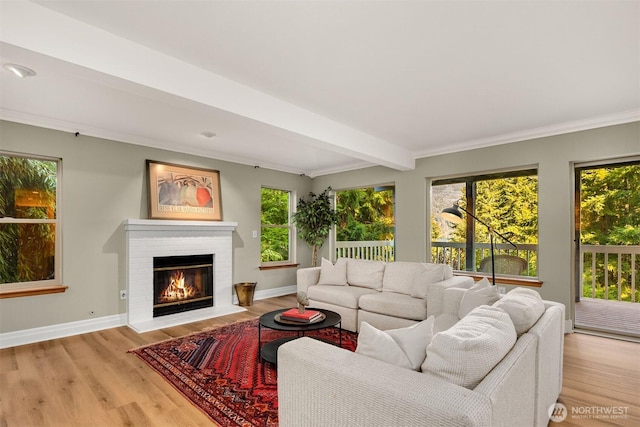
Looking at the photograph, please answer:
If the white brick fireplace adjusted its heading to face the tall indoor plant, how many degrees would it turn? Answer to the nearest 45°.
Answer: approximately 45° to its left

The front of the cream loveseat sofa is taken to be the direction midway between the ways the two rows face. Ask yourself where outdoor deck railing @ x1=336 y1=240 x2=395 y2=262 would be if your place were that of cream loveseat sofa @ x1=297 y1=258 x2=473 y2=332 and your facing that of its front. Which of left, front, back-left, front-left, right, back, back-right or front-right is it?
back-right

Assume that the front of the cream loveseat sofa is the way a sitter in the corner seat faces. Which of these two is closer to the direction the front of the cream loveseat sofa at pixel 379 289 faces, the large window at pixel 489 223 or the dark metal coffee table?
the dark metal coffee table

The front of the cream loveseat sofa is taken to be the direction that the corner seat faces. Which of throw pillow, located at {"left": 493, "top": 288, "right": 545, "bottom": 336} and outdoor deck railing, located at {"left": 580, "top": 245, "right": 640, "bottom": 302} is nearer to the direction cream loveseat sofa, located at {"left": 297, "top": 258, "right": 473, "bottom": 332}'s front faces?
the throw pillow

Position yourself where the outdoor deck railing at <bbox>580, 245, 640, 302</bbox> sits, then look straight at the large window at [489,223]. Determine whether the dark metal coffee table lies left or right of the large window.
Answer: left

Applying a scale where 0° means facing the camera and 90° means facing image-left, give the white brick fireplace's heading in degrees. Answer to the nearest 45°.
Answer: approximately 315°

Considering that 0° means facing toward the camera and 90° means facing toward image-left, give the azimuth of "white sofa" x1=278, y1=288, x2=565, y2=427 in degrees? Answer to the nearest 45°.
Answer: approximately 135°

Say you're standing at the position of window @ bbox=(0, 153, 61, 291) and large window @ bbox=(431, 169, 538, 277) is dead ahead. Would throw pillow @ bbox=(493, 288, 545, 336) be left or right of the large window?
right

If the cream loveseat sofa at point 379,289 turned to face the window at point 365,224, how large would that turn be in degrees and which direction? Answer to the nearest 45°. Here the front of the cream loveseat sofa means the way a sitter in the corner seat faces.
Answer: approximately 135° to its right

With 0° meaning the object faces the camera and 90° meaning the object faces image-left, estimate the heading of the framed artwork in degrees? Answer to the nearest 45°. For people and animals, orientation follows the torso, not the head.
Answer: approximately 315°

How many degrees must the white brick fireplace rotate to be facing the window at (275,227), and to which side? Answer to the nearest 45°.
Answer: approximately 90° to its left

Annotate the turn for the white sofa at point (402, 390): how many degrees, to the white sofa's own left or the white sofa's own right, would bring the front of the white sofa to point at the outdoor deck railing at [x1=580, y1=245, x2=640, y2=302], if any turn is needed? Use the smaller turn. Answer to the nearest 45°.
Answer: approximately 90° to the white sofa's own right

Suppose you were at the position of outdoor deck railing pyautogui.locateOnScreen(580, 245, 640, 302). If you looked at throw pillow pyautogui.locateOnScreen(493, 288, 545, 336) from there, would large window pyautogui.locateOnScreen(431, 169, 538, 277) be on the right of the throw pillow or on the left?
right
